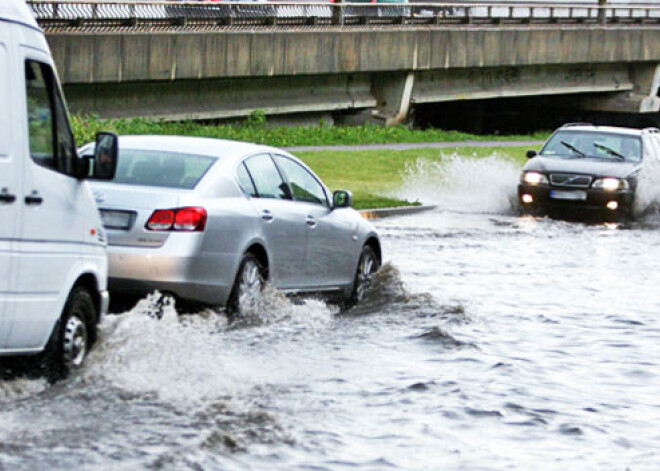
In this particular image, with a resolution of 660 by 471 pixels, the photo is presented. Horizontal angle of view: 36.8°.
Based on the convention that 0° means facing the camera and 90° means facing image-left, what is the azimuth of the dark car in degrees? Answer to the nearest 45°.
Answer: approximately 45°

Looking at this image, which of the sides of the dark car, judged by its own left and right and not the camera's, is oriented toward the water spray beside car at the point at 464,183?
right

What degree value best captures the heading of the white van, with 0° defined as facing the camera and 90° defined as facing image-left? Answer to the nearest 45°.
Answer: approximately 225°

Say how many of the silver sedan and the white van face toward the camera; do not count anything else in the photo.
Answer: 0

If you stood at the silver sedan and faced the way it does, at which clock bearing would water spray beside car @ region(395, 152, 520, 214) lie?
The water spray beside car is roughly at 11 o'clock from the silver sedan.

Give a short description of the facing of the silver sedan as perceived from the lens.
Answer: facing away from the viewer and to the right of the viewer

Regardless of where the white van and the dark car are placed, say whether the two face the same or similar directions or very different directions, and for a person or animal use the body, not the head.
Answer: very different directions

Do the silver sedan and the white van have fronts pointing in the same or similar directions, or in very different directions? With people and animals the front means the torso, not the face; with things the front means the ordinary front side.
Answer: same or similar directions

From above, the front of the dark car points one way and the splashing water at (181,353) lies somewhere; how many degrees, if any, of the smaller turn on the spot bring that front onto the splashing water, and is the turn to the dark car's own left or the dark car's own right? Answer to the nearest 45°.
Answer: approximately 45° to the dark car's own left

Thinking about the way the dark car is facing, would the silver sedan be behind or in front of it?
in front

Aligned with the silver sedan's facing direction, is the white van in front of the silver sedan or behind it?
behind

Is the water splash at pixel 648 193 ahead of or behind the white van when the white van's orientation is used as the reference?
ahead

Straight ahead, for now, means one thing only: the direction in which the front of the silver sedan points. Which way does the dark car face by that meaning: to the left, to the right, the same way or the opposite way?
the opposite way
